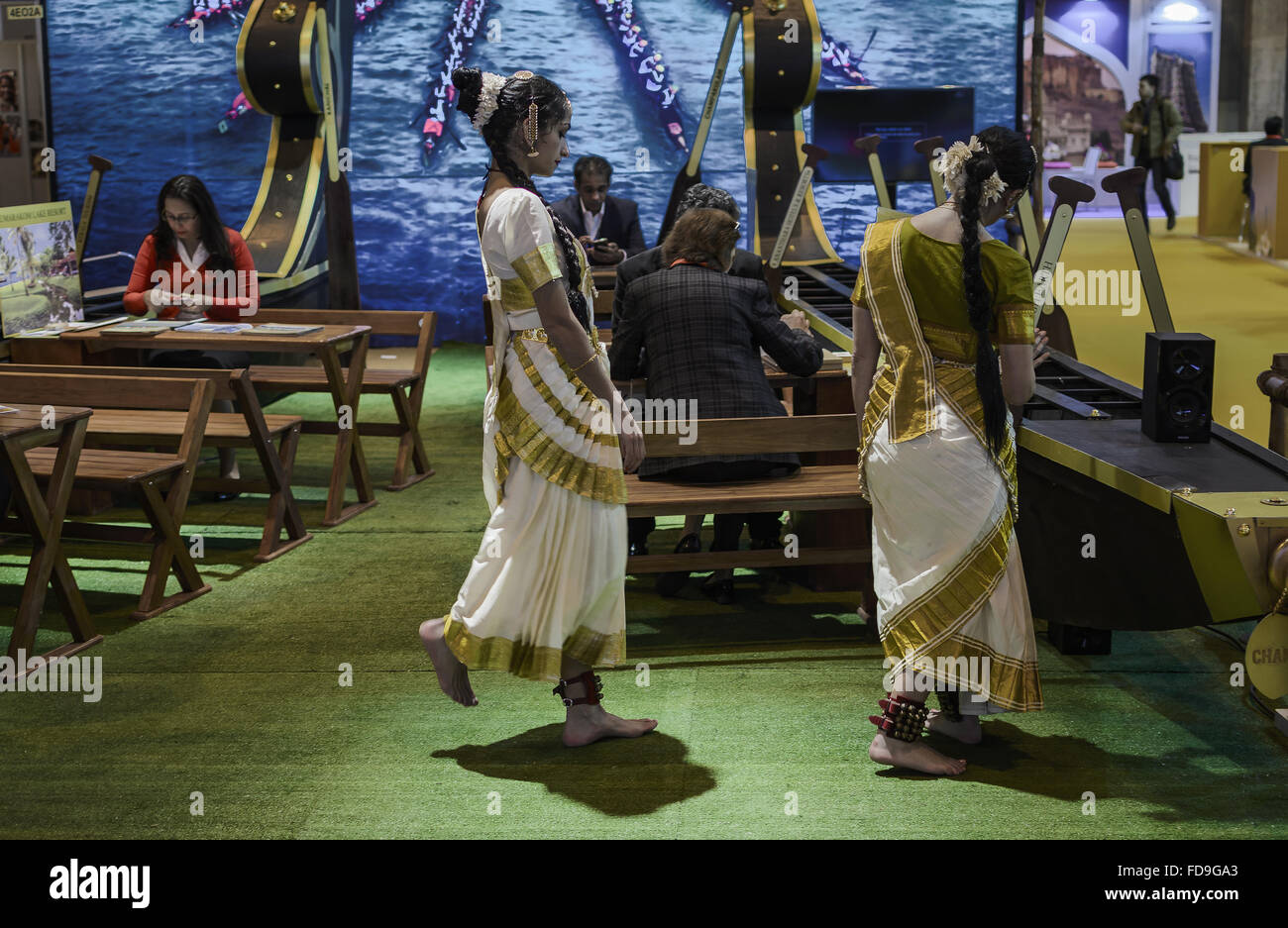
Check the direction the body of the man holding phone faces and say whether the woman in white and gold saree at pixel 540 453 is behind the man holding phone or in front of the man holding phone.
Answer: in front

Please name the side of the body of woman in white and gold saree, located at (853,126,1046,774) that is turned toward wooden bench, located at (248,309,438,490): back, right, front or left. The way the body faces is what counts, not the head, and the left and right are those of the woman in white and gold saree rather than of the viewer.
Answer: left

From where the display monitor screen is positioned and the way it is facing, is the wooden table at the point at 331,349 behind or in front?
in front

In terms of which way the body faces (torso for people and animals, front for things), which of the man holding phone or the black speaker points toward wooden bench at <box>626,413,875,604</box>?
the man holding phone

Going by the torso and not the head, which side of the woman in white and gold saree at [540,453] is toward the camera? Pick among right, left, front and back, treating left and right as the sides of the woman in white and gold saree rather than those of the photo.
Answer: right

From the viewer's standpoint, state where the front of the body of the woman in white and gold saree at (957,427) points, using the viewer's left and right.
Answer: facing away from the viewer and to the right of the viewer

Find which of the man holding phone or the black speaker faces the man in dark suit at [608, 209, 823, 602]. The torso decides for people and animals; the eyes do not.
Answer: the man holding phone

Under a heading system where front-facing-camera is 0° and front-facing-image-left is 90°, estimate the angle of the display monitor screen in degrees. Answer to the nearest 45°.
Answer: approximately 0°

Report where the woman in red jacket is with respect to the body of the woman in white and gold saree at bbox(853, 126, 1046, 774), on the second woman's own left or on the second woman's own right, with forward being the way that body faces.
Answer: on the second woman's own left
